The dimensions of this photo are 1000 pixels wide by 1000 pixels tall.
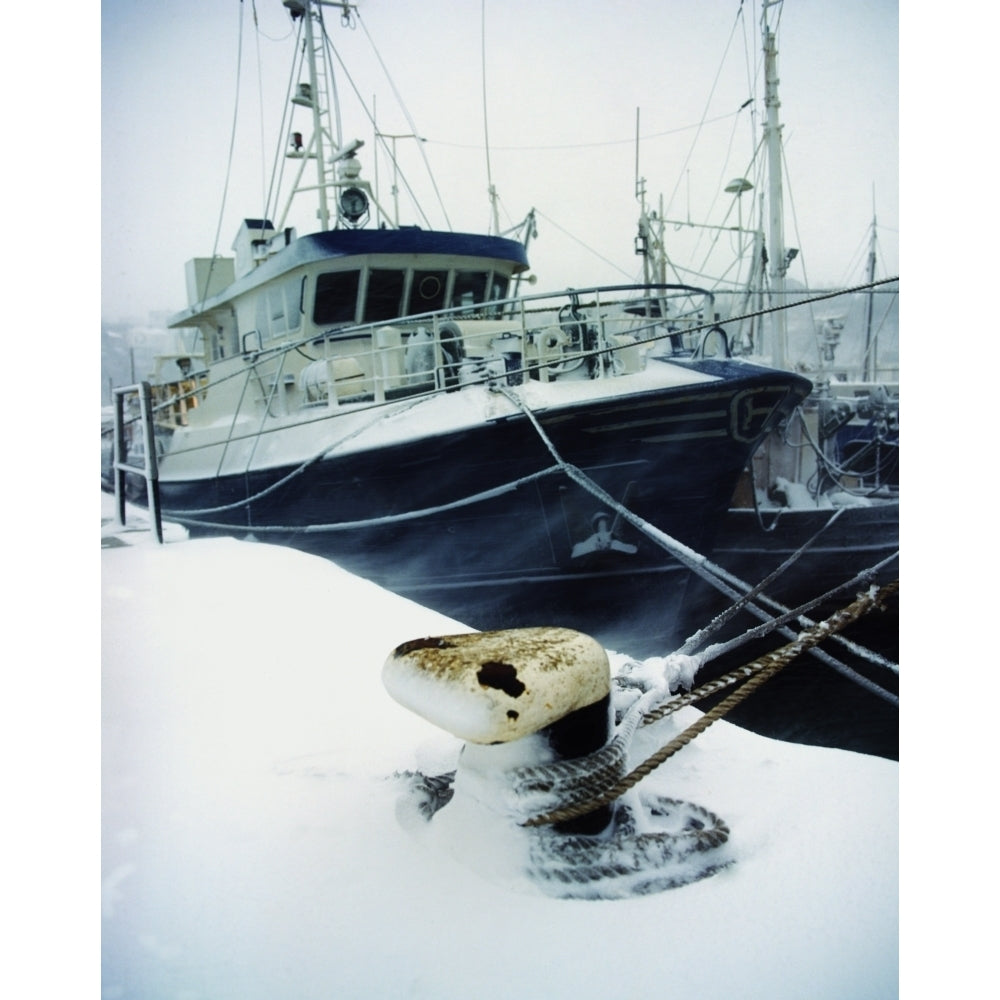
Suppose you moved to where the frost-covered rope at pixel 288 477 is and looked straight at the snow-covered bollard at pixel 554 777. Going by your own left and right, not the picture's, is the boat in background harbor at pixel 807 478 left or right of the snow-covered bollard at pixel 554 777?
left

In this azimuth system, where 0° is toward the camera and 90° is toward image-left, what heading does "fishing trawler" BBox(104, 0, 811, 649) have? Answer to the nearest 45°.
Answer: approximately 315°

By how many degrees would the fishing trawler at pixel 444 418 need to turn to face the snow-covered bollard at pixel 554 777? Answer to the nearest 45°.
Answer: approximately 45° to its right
